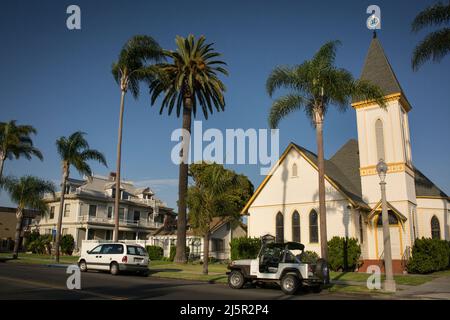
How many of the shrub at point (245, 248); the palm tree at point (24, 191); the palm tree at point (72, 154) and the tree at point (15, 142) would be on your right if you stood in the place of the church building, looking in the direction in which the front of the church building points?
4

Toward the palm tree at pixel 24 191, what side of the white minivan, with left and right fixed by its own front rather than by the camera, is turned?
front

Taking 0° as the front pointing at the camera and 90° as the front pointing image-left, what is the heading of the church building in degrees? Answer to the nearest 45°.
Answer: approximately 0°

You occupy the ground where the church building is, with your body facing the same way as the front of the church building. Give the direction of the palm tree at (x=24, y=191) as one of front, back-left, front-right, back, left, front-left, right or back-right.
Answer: right

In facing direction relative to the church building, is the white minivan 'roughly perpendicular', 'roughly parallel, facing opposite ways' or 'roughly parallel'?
roughly perpendicular

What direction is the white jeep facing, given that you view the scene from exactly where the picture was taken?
facing away from the viewer and to the left of the viewer

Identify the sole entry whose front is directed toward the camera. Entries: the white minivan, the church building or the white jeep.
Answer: the church building

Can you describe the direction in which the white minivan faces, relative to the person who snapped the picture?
facing away from the viewer and to the left of the viewer

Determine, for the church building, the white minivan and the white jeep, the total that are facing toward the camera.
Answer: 1

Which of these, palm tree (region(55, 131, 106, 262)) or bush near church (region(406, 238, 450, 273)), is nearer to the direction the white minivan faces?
the palm tree

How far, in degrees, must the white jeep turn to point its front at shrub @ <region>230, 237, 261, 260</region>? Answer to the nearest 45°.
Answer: approximately 45° to its right

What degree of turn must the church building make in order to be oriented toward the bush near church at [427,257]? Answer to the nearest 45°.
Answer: approximately 45° to its left

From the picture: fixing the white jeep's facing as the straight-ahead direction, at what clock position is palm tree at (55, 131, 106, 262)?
The palm tree is roughly at 12 o'clock from the white jeep.

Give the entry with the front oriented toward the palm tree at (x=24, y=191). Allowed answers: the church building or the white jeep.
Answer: the white jeep
